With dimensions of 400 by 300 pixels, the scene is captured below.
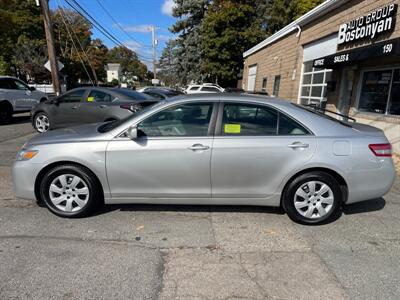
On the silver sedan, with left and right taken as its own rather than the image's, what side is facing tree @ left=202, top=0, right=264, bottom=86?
right

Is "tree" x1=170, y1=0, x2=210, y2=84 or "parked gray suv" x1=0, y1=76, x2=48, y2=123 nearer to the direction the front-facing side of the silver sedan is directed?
the parked gray suv

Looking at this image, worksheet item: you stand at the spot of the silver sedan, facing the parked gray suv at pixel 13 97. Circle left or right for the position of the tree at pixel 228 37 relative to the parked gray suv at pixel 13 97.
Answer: right

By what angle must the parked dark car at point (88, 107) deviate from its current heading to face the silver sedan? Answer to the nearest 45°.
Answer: approximately 135° to its left

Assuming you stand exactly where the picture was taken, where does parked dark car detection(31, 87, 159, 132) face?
facing away from the viewer and to the left of the viewer

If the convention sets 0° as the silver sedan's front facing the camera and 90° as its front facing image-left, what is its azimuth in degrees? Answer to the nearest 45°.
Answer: approximately 90°

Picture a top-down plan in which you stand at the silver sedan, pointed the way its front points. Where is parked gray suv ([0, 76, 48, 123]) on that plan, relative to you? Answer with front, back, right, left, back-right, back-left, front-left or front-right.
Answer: front-right
